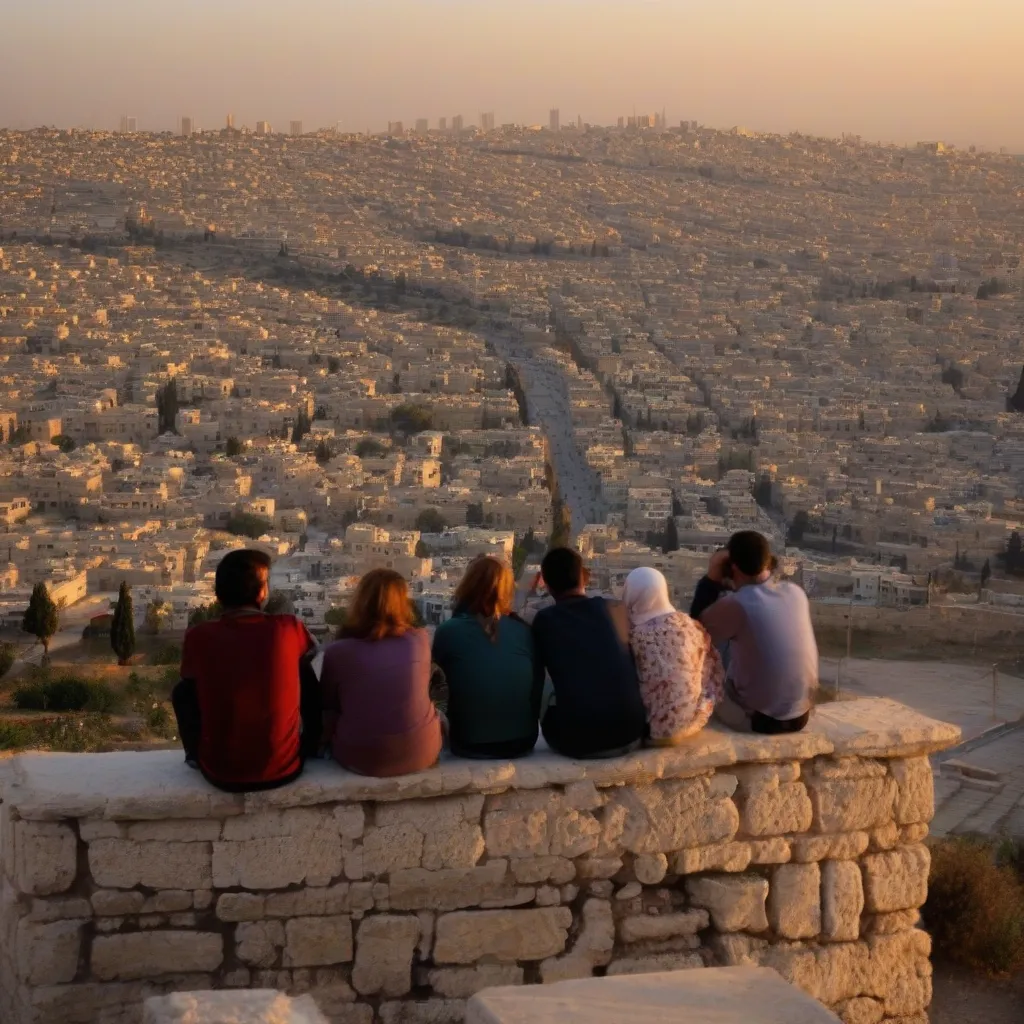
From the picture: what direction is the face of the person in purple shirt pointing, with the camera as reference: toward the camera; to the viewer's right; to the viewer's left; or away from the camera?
away from the camera

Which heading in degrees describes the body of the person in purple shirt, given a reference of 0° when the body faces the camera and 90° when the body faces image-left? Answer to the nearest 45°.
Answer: approximately 180°

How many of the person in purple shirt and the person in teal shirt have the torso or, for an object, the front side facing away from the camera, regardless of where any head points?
2

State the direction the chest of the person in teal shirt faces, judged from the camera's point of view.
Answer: away from the camera

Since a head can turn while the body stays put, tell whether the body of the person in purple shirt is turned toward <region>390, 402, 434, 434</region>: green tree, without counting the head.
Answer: yes

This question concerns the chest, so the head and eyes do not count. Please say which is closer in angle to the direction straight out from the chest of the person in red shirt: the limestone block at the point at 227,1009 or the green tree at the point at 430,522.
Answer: the green tree

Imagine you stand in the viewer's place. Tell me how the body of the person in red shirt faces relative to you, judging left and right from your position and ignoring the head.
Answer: facing away from the viewer

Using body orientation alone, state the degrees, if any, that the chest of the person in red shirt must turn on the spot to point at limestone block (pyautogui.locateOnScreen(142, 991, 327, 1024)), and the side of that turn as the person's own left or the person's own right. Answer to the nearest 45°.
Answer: approximately 180°

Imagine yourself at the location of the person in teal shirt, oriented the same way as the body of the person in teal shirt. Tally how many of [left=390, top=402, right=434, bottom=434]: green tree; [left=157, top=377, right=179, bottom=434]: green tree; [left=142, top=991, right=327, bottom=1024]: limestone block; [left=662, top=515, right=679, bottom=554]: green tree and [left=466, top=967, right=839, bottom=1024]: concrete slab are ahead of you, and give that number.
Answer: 3

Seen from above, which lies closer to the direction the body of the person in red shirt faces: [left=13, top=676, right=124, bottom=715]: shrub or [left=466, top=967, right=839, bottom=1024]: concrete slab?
the shrub

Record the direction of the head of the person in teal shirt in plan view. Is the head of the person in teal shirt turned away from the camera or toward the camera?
away from the camera

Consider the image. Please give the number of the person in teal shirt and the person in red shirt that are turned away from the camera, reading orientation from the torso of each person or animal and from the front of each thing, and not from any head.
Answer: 2
